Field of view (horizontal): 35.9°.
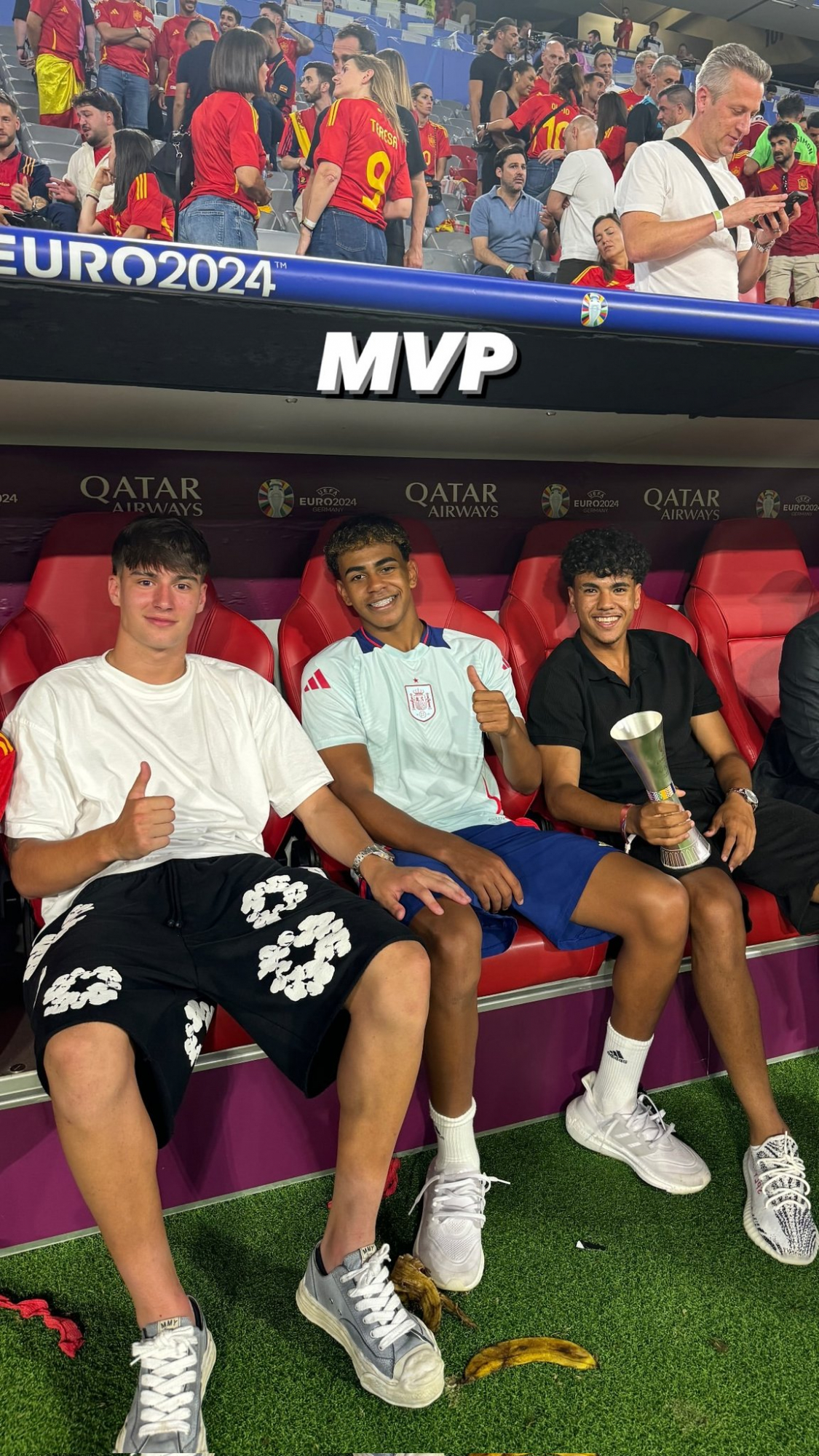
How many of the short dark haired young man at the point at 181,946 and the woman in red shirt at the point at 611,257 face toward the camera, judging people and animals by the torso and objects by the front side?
2

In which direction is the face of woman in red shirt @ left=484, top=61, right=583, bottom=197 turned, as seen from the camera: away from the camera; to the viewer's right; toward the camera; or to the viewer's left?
away from the camera

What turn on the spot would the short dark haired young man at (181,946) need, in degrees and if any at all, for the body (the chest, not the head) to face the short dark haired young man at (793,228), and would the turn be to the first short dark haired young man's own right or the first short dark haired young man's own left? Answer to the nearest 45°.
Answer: approximately 135° to the first short dark haired young man's own left

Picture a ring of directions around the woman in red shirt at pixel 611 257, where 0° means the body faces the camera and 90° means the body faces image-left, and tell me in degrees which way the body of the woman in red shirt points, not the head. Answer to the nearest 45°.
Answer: approximately 0°
